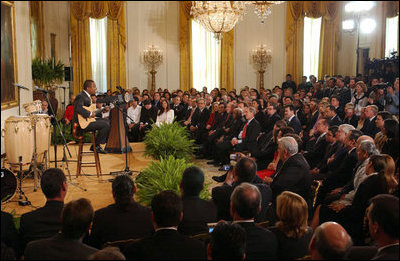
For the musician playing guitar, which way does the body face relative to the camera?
to the viewer's right

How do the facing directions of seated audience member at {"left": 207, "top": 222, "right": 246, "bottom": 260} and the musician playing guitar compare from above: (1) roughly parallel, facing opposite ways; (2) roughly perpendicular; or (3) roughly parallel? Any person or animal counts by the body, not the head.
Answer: roughly perpendicular

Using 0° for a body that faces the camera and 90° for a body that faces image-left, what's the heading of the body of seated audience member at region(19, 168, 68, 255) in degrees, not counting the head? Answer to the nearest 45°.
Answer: approximately 225°

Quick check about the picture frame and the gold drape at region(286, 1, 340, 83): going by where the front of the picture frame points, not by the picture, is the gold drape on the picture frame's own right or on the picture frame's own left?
on the picture frame's own left

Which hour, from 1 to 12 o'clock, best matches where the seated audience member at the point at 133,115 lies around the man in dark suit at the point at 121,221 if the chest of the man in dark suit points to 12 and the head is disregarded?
The seated audience member is roughly at 12 o'clock from the man in dark suit.

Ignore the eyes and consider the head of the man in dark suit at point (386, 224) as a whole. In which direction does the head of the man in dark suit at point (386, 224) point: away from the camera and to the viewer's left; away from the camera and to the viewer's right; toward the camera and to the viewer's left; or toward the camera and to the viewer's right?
away from the camera and to the viewer's left

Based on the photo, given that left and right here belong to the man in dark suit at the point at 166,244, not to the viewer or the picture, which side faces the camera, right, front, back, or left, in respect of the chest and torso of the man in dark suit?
back

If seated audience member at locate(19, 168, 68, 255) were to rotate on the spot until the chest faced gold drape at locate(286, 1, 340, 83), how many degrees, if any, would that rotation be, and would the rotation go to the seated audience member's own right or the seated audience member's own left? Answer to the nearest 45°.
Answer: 0° — they already face it

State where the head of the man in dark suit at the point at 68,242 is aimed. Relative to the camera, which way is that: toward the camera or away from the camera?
away from the camera

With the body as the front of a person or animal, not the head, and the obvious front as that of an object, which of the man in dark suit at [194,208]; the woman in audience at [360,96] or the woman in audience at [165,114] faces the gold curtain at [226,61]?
the man in dark suit
